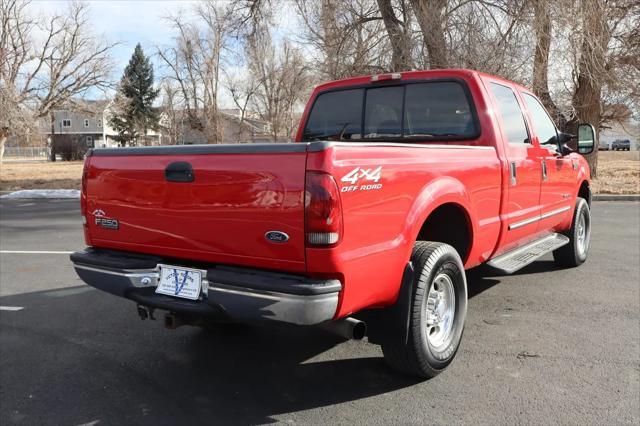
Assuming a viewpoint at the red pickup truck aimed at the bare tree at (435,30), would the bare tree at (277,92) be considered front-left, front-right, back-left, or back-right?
front-left

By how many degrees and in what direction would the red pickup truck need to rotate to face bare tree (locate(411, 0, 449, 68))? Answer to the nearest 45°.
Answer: approximately 45° to its left

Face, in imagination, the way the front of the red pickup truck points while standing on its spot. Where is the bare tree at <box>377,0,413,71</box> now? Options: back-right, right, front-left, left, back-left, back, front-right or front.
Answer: front-left

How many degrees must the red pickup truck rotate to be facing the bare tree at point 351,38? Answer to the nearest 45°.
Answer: approximately 45° to its left

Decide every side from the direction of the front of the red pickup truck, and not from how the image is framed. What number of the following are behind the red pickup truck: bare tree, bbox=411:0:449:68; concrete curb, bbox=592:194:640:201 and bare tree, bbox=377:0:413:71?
0

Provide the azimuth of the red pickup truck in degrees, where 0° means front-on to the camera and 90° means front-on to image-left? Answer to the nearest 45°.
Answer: approximately 225°

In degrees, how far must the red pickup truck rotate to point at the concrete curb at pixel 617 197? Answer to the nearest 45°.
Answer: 0° — it already faces it

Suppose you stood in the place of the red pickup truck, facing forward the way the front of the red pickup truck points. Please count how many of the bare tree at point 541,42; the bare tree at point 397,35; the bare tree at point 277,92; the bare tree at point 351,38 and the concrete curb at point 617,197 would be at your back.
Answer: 0

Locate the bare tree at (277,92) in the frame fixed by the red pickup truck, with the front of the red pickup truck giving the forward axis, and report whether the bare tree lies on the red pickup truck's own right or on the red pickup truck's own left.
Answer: on the red pickup truck's own left

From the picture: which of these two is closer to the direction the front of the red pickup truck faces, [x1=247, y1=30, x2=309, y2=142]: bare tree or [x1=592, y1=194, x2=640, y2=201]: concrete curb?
the concrete curb

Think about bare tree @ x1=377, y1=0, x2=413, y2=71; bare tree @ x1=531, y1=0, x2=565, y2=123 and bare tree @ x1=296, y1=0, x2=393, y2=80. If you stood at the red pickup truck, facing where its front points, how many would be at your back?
0

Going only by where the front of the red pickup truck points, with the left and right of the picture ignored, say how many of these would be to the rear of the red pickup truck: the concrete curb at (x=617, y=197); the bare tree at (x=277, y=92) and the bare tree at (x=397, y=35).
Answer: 0

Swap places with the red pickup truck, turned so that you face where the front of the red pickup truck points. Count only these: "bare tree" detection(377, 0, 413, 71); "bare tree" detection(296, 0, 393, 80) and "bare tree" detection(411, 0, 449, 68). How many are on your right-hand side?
0

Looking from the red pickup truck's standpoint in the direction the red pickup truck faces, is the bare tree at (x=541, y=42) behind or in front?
in front

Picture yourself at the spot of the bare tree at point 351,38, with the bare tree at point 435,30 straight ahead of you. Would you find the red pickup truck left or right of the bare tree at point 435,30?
right
